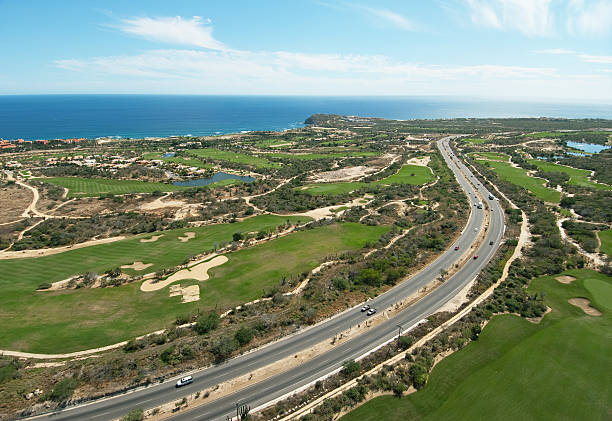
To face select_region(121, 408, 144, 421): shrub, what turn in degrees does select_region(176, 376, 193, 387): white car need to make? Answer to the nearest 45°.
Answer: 0° — it already faces it

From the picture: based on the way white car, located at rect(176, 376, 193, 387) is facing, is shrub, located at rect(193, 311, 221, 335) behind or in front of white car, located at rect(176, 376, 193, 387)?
behind

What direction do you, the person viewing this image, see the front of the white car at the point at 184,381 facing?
facing the viewer and to the left of the viewer

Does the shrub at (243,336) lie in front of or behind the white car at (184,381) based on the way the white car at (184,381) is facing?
behind

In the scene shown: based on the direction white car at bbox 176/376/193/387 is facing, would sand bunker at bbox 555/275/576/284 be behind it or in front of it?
behind

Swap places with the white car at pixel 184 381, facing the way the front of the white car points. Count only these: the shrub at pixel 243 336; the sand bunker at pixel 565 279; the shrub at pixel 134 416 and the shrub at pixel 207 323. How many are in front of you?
1

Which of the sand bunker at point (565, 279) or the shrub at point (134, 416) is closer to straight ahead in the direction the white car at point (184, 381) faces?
the shrub

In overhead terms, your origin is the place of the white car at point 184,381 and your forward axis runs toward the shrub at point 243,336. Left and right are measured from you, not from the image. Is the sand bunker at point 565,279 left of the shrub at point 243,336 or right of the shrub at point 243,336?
right

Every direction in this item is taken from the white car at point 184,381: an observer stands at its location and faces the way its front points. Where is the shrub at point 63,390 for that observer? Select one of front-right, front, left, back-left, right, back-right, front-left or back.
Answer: front-right

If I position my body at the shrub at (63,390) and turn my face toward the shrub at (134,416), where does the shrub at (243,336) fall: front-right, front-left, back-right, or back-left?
front-left
